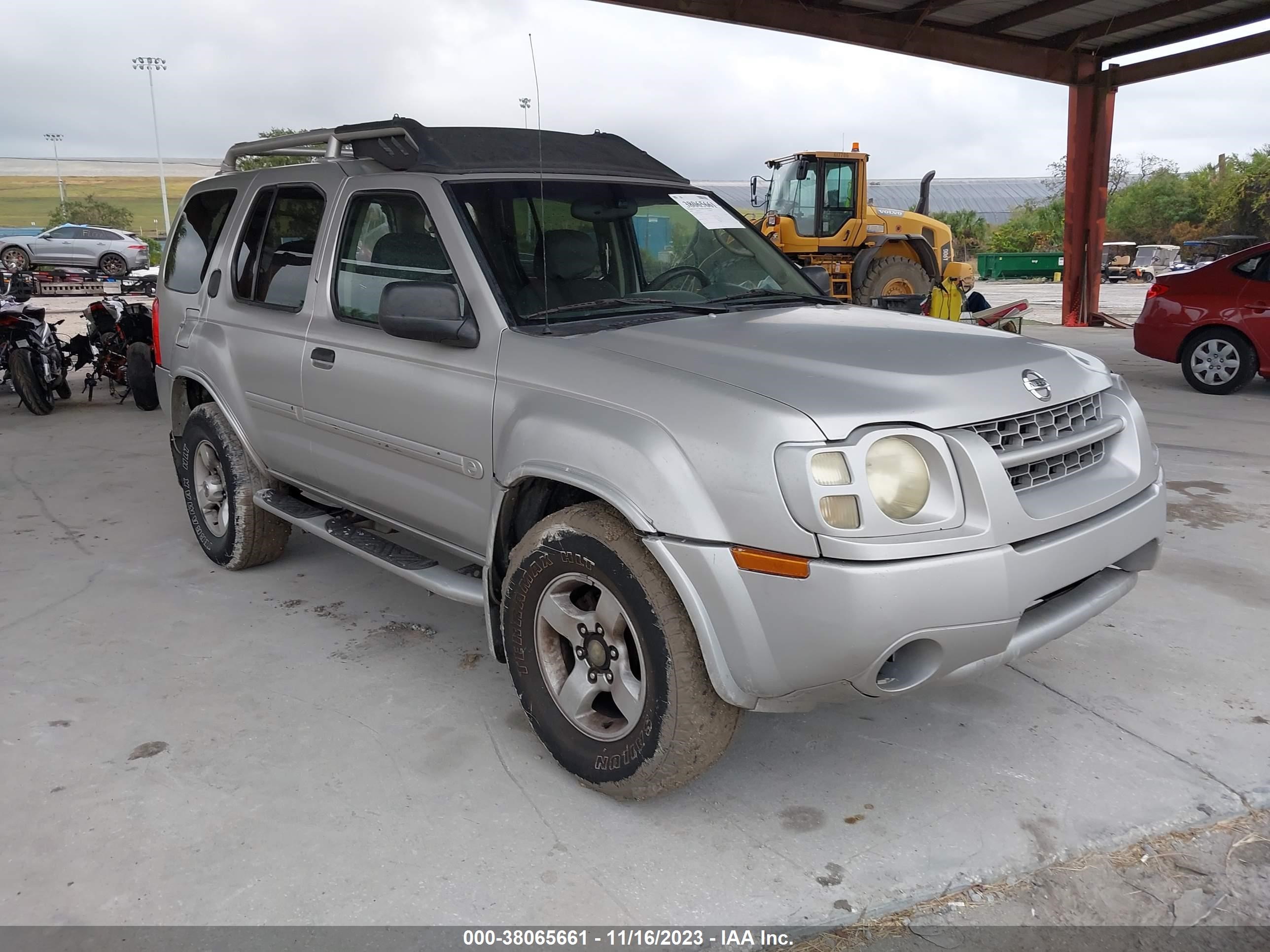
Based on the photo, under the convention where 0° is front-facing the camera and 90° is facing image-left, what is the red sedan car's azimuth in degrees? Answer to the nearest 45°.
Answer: approximately 270°

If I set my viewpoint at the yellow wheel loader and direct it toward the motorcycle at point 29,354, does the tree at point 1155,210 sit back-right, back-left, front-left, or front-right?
back-right

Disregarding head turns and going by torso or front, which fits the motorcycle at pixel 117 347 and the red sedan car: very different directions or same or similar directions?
very different directions

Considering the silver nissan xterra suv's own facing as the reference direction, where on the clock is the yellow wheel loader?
The yellow wheel loader is roughly at 8 o'clock from the silver nissan xterra suv.

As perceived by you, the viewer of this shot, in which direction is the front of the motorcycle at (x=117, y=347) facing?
facing away from the viewer and to the left of the viewer

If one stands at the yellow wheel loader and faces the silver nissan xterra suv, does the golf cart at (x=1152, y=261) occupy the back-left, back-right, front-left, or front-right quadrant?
back-left

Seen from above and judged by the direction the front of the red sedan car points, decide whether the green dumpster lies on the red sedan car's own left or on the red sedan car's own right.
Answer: on the red sedan car's own left

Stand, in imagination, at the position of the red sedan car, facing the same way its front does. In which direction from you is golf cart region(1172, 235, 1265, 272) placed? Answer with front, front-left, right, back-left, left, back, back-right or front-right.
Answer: left
